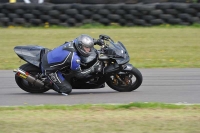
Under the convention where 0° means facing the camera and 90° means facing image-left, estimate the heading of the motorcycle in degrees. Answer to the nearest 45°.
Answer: approximately 270°

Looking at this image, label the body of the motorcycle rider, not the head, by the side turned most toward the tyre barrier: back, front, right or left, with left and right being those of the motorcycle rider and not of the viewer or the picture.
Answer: left

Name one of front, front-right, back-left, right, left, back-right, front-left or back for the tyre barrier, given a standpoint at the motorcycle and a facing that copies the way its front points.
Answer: left

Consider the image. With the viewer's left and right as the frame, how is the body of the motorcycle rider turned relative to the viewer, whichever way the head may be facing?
facing to the right of the viewer
